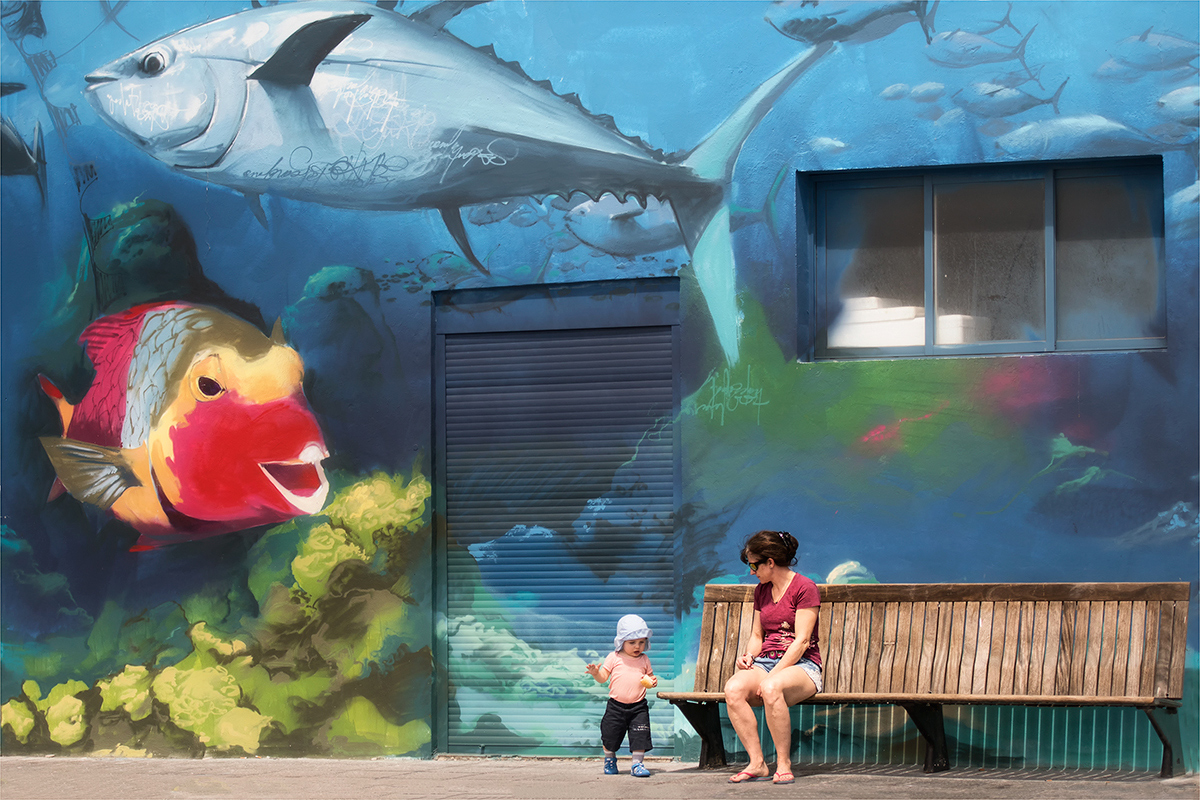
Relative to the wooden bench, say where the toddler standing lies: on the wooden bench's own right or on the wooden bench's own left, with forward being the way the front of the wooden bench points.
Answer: on the wooden bench's own right

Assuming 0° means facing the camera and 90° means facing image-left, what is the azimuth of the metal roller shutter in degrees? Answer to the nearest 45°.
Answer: approximately 0°

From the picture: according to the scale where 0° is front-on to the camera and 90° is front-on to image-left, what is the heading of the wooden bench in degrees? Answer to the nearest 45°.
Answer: approximately 0°

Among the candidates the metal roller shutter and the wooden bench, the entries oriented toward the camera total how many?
2

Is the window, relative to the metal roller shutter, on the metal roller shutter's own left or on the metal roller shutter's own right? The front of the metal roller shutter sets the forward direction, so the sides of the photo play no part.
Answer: on the metal roller shutter's own left

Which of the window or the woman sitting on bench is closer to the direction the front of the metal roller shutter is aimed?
the woman sitting on bench

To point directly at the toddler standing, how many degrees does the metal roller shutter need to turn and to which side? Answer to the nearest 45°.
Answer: approximately 45° to its left

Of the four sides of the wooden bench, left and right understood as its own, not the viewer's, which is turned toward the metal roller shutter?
right
